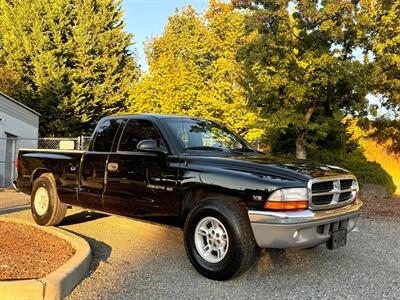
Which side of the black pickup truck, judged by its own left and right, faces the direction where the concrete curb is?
right

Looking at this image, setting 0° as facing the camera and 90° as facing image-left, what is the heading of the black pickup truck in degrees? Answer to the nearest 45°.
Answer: approximately 315°

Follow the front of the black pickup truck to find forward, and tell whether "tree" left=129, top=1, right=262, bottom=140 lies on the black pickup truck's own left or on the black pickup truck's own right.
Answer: on the black pickup truck's own left

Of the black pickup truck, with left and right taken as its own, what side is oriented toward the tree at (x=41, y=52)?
back

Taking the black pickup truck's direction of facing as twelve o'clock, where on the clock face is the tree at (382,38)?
The tree is roughly at 9 o'clock from the black pickup truck.

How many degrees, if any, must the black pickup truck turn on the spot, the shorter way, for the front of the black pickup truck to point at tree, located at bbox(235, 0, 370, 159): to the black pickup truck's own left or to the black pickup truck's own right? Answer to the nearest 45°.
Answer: approximately 90° to the black pickup truck's own left
